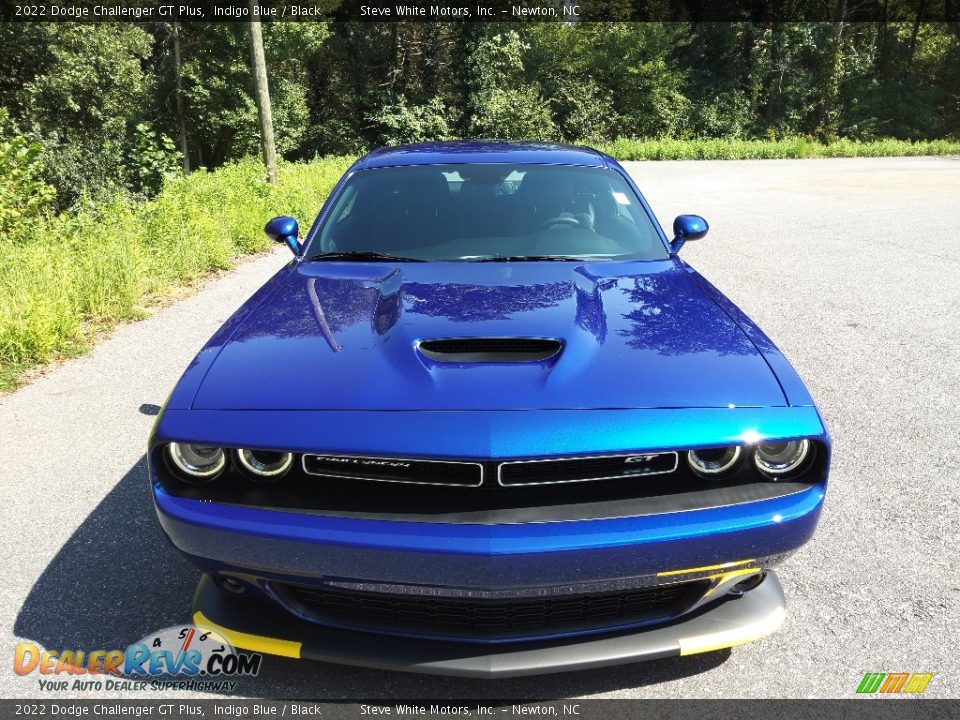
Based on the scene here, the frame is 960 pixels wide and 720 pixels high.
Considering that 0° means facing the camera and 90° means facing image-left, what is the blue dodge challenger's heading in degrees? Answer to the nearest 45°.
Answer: approximately 0°
